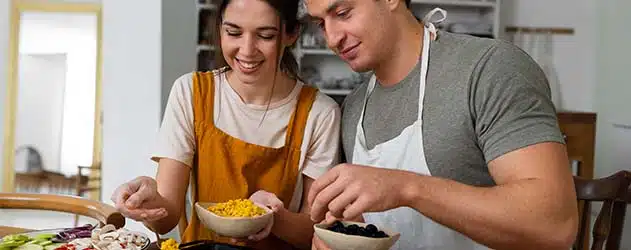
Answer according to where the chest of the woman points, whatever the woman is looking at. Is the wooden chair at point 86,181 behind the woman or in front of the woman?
behind

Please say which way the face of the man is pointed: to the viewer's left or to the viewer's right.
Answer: to the viewer's left

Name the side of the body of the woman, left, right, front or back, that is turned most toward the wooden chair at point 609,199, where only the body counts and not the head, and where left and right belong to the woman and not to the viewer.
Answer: left

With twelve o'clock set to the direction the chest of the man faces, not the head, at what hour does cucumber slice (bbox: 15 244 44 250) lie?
The cucumber slice is roughly at 1 o'clock from the man.

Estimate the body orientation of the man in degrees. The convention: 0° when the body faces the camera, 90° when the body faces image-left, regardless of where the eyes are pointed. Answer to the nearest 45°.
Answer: approximately 45°

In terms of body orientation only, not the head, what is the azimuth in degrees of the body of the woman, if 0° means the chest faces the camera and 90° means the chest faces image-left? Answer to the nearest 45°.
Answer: approximately 0°

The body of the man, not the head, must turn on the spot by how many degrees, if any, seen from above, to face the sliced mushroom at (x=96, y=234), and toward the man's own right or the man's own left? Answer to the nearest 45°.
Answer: approximately 45° to the man's own right
